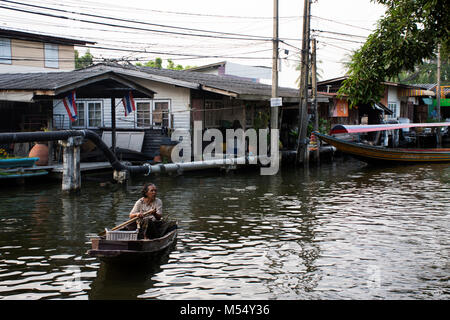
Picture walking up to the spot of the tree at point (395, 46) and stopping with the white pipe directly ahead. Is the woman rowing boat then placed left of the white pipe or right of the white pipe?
left
